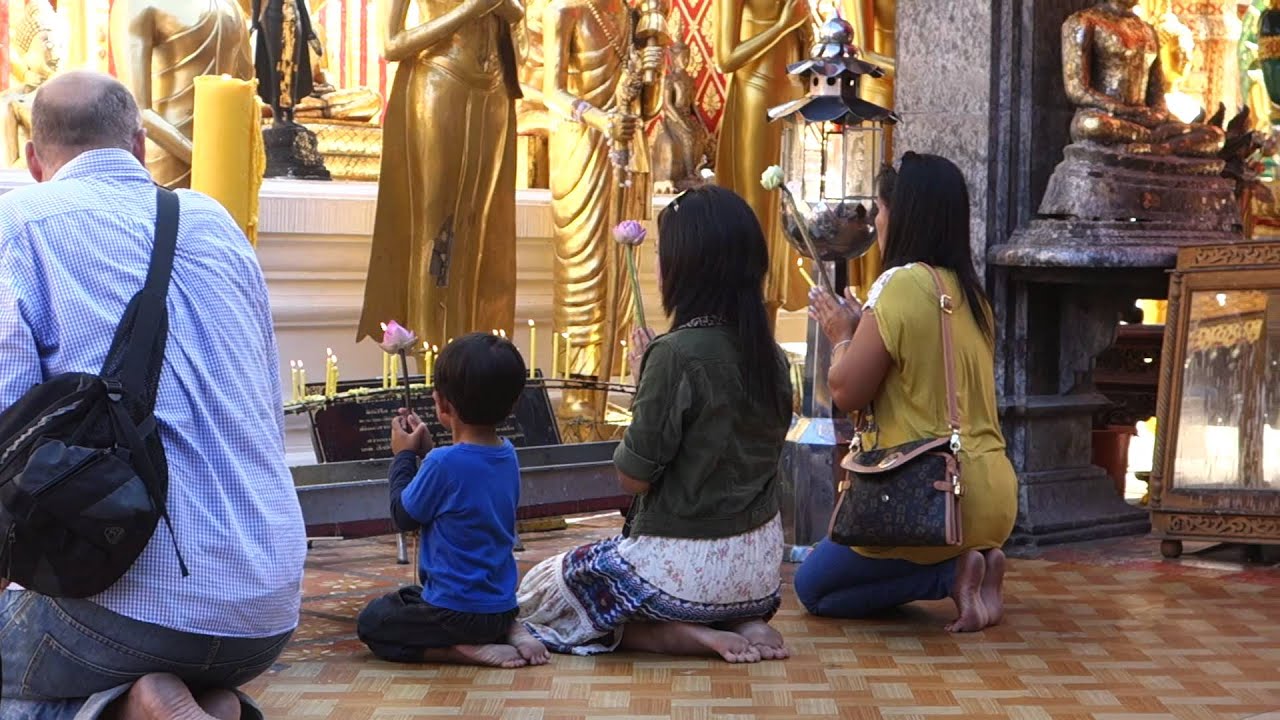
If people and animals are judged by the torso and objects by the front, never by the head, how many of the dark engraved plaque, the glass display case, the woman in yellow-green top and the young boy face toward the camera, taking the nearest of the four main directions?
2

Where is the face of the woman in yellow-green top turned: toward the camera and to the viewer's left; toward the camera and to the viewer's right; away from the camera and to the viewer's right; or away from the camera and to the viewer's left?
away from the camera and to the viewer's left

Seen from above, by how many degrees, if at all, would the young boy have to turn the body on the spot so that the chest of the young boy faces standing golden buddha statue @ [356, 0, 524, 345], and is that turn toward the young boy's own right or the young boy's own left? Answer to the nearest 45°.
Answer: approximately 45° to the young boy's own right

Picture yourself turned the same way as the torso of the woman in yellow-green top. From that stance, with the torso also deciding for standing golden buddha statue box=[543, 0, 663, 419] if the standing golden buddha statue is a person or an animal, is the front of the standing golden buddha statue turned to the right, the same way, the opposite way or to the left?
the opposite way

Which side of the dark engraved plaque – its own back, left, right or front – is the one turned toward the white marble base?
back

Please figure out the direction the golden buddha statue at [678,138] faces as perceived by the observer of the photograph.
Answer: facing the viewer and to the right of the viewer

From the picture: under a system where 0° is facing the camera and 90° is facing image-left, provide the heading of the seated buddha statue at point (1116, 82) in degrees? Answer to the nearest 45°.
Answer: approximately 315°

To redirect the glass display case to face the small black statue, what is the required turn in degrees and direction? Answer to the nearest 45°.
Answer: approximately 90° to its right

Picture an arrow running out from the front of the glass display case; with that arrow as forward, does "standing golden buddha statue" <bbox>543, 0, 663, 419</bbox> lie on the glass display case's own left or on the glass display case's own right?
on the glass display case's own right

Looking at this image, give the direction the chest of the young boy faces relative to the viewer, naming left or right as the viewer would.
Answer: facing away from the viewer and to the left of the viewer

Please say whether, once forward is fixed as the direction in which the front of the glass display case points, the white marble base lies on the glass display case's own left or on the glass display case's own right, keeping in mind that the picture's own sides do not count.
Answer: on the glass display case's own right

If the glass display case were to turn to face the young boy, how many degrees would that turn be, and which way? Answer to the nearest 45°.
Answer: approximately 45° to its right

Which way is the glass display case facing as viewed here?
toward the camera
